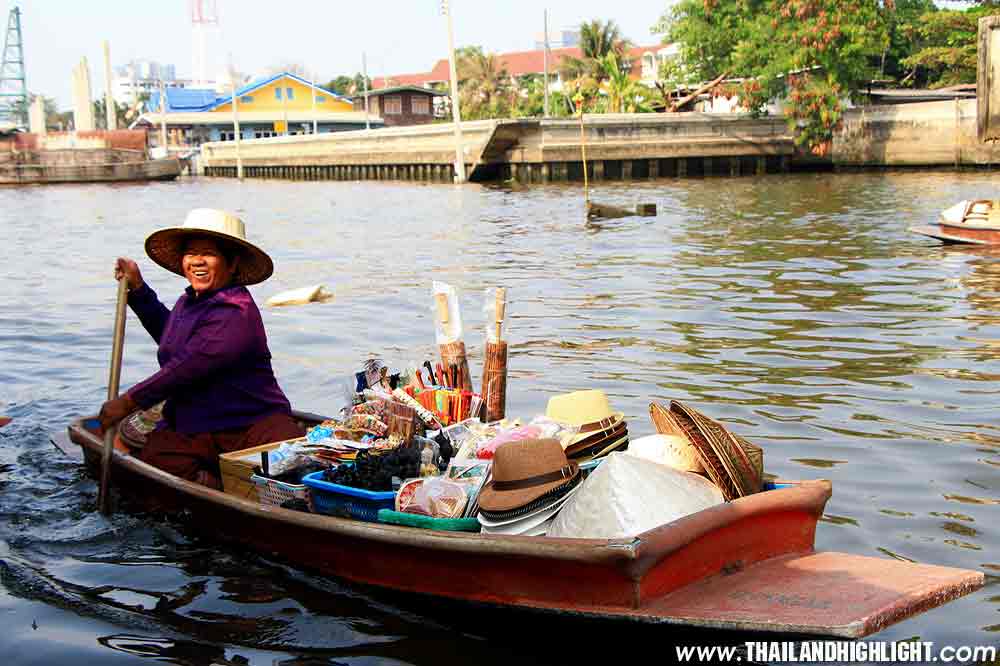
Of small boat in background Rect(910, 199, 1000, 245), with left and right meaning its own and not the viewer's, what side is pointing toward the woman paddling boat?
left

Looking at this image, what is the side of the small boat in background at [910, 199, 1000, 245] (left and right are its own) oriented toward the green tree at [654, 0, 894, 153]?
right

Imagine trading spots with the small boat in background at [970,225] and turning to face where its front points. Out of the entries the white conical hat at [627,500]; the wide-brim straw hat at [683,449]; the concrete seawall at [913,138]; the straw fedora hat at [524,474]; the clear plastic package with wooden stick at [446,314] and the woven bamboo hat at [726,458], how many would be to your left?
5

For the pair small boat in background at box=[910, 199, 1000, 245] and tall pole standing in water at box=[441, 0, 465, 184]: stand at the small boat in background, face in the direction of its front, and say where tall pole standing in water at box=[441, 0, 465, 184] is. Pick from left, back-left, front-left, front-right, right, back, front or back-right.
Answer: front-right

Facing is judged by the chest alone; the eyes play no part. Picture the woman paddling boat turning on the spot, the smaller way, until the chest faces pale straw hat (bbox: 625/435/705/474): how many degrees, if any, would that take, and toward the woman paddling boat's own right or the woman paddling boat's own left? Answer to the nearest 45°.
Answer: approximately 90° to the woman paddling boat's own left

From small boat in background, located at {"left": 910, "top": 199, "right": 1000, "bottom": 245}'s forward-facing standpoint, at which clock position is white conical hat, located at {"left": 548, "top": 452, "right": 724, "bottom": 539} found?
The white conical hat is roughly at 9 o'clock from the small boat in background.

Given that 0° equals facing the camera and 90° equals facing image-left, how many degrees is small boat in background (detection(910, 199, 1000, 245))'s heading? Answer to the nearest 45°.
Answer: approximately 90°

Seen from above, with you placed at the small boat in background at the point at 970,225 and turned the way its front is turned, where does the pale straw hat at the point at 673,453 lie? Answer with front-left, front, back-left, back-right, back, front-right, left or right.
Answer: left

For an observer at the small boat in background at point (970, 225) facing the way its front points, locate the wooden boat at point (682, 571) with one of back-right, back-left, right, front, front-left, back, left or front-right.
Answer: left

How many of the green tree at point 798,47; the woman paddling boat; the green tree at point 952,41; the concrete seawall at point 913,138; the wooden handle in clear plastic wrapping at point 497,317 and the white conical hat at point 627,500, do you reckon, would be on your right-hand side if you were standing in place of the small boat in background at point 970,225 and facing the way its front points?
3

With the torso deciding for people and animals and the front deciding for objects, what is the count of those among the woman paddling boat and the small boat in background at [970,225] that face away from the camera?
0
